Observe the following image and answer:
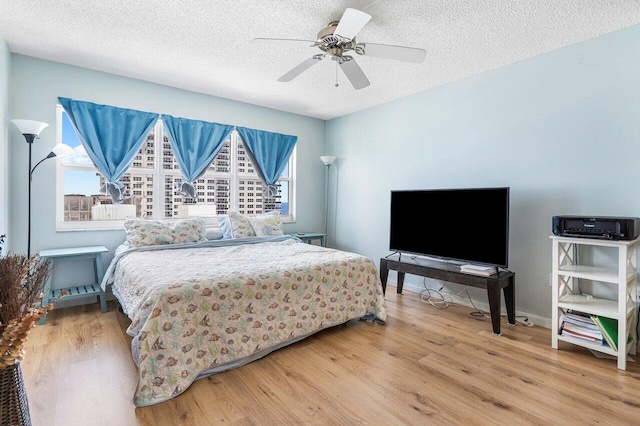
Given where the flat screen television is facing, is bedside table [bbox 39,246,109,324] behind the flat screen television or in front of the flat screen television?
in front

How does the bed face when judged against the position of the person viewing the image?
facing the viewer and to the right of the viewer

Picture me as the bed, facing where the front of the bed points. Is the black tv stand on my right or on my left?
on my left

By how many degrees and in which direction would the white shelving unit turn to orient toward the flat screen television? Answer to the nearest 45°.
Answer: approximately 45° to its right

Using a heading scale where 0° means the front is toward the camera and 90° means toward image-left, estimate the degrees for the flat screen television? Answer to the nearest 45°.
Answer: approximately 45°

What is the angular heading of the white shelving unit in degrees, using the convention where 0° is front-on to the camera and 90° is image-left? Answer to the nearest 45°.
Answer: approximately 45°

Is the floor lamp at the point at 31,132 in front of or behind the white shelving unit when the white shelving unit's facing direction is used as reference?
in front

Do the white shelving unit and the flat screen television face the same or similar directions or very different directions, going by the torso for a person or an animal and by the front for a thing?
same or similar directions

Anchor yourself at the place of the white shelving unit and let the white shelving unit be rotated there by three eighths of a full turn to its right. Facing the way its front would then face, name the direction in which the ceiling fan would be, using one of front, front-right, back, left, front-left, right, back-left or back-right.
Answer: back-left

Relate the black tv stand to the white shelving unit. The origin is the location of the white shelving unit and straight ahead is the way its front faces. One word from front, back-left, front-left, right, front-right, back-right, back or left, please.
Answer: front-right

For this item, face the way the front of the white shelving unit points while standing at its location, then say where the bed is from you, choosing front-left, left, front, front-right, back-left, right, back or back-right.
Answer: front

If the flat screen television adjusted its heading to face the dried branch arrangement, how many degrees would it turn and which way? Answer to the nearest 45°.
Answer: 0° — it already faces it

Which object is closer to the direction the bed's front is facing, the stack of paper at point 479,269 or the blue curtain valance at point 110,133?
the stack of paper
